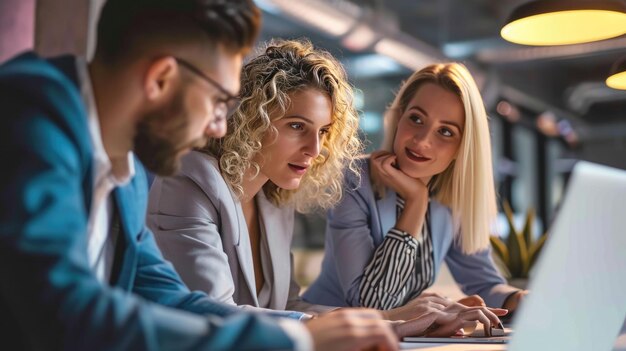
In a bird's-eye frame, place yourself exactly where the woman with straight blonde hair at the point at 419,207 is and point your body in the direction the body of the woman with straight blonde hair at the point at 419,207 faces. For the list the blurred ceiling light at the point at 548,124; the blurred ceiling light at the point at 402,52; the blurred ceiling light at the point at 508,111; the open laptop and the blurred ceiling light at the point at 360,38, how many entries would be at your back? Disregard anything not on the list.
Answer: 4

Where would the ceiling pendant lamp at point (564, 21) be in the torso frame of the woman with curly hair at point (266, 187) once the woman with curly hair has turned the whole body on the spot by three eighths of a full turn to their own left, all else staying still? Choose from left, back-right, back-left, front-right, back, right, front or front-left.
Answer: front-right

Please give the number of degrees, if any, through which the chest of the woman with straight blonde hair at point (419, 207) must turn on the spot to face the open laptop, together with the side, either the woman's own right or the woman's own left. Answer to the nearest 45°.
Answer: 0° — they already face it

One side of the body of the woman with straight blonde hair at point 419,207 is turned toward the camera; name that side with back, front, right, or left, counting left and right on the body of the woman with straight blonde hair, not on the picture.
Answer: front

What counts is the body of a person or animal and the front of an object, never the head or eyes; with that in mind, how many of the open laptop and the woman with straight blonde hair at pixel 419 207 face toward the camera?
1

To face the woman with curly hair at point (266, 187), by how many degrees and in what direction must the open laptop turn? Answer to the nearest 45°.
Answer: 0° — it already faces them

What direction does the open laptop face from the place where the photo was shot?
facing away from the viewer and to the left of the viewer

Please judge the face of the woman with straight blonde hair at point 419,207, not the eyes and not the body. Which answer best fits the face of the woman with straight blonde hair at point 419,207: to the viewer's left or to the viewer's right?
to the viewer's left

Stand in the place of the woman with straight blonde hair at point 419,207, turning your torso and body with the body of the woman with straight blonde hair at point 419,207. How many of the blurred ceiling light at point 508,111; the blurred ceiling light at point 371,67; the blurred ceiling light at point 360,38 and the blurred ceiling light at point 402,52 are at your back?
4

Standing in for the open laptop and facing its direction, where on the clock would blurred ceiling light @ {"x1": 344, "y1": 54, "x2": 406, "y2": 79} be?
The blurred ceiling light is roughly at 1 o'clock from the open laptop.

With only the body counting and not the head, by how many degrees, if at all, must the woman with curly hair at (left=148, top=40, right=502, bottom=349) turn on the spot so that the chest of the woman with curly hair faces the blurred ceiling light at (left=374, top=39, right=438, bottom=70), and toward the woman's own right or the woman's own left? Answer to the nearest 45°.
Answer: approximately 135° to the woman's own left

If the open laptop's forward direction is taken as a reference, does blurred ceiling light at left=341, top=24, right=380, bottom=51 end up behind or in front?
in front

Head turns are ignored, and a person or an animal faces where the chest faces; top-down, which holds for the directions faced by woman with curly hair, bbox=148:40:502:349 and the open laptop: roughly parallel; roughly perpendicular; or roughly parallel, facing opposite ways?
roughly parallel, facing opposite ways
